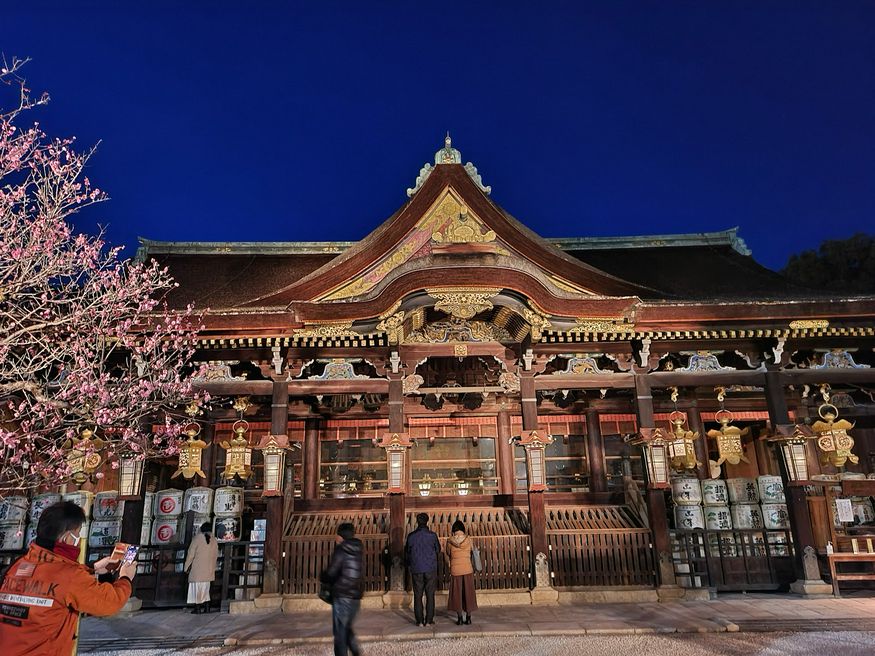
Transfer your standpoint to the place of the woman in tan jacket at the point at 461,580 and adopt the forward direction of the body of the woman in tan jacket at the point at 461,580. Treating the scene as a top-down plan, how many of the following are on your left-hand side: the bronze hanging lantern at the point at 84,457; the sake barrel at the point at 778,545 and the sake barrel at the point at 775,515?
1

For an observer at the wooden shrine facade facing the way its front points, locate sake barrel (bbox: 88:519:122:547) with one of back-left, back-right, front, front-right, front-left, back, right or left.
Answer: right

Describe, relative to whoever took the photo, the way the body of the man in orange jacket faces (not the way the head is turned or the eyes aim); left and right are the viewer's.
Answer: facing away from the viewer and to the right of the viewer

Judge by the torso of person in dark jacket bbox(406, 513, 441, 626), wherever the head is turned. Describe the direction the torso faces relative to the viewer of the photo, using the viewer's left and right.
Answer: facing away from the viewer

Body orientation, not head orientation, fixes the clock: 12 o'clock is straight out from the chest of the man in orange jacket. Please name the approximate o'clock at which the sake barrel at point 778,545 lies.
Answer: The sake barrel is roughly at 1 o'clock from the man in orange jacket.

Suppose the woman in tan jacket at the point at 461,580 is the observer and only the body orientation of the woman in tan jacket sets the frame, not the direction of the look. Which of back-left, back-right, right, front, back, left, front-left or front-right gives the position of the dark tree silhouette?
front-right

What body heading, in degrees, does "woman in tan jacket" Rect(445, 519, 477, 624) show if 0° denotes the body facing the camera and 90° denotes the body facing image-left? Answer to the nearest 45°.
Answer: approximately 180°

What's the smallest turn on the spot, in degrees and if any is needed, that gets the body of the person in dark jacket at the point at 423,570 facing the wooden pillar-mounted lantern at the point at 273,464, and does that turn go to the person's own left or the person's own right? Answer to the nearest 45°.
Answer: approximately 45° to the person's own left

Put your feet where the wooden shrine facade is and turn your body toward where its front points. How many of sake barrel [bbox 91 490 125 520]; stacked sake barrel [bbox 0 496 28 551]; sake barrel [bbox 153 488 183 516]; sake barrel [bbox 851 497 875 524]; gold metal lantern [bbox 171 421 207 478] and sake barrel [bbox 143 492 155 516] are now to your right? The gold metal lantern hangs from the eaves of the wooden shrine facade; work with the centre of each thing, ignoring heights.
5

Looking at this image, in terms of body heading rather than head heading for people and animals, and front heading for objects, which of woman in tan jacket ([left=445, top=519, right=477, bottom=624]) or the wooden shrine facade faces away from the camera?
the woman in tan jacket

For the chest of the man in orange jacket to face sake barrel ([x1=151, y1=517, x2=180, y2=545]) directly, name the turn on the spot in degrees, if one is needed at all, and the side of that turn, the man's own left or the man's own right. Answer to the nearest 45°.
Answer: approximately 45° to the man's own left

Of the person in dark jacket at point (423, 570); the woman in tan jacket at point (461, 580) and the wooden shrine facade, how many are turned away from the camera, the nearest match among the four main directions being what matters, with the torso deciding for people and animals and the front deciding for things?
2
